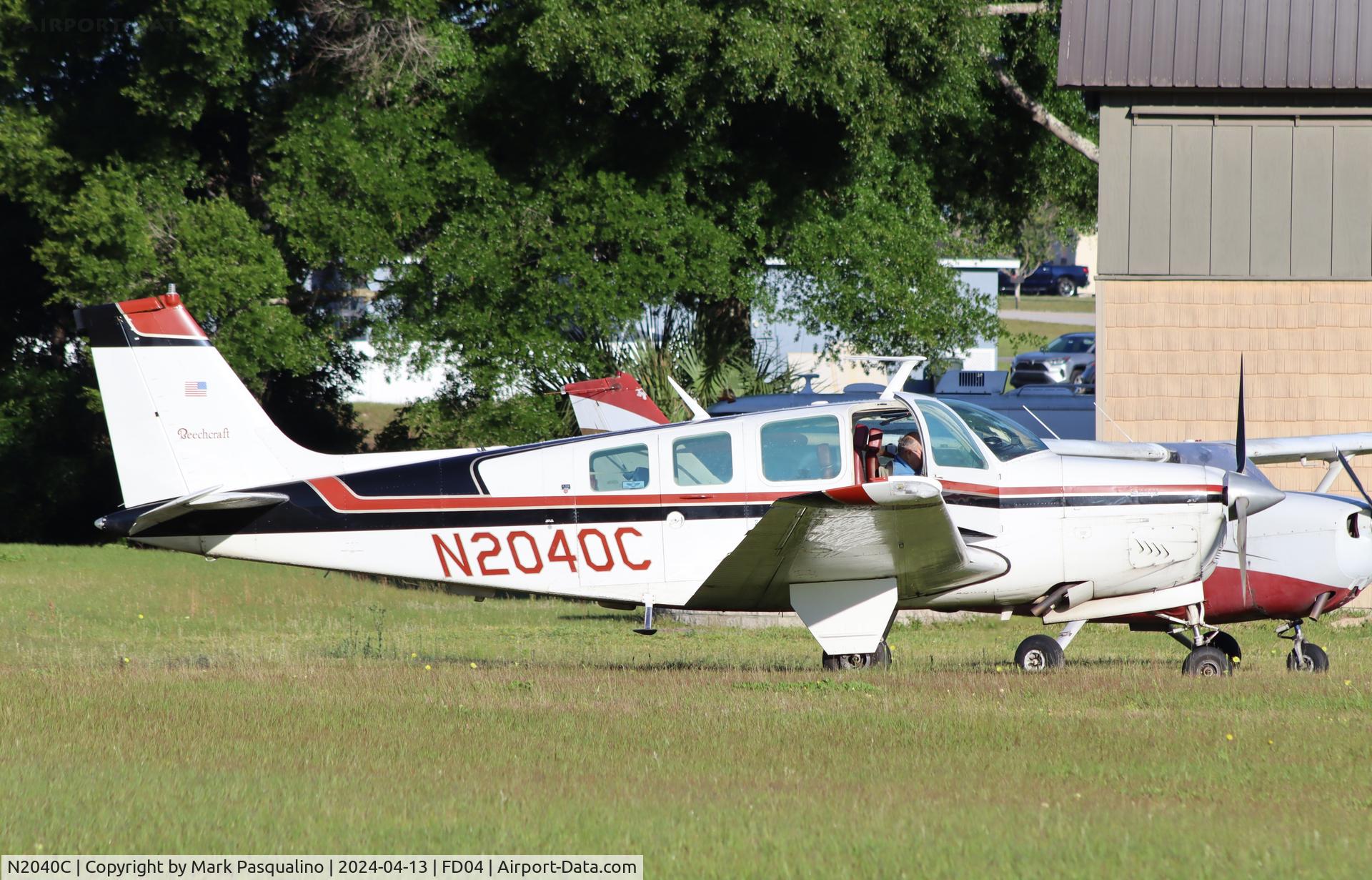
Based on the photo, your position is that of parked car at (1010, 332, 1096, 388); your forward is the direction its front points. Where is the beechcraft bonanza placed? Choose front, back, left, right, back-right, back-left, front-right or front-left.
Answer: front-left

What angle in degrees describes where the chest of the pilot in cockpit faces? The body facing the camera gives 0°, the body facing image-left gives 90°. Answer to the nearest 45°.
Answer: approximately 270°

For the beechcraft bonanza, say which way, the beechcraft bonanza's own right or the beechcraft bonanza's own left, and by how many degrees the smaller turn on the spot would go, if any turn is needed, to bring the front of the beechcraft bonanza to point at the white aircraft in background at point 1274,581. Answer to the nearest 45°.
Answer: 0° — it already faces it

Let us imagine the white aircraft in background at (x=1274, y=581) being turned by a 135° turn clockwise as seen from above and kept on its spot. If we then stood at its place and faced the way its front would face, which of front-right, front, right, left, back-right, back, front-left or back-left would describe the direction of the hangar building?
right

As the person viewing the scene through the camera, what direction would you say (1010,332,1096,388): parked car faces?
facing the viewer and to the left of the viewer

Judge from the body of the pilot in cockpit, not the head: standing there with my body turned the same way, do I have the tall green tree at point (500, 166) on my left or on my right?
on my left

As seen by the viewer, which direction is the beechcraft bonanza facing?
to the viewer's right

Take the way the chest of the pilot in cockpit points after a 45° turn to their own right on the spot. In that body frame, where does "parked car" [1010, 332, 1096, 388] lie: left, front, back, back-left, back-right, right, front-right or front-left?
back-left

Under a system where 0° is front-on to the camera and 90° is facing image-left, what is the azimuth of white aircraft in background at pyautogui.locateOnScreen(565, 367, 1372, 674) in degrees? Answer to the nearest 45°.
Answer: approximately 315°

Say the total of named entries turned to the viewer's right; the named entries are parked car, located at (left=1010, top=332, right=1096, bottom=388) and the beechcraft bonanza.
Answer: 1

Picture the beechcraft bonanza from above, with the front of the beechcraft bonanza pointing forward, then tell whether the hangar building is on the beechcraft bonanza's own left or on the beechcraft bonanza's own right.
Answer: on the beechcraft bonanza's own left

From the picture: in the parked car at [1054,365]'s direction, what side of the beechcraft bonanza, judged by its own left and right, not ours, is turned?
left
